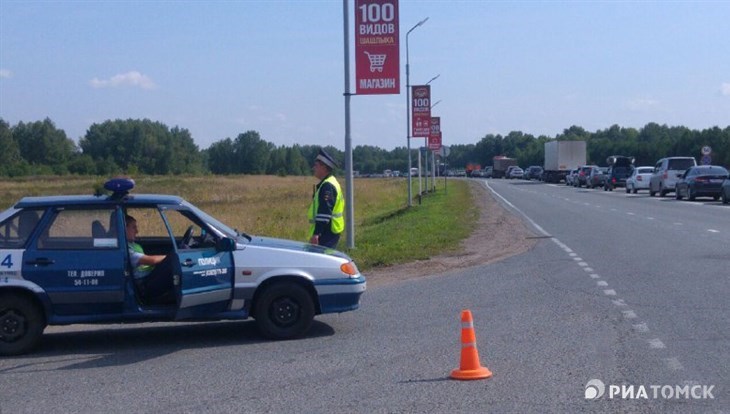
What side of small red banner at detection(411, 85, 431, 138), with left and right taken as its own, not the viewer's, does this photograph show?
front

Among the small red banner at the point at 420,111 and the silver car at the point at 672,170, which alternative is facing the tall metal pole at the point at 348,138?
the small red banner

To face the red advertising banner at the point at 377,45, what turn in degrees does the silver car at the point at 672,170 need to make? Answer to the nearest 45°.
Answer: approximately 135° to its left

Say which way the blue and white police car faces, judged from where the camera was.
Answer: facing to the right of the viewer

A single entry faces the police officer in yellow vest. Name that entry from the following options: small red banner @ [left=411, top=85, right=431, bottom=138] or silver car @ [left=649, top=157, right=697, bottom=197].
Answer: the small red banner

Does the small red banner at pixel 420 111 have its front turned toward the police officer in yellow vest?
yes

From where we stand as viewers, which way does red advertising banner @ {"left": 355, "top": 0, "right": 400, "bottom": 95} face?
facing the viewer

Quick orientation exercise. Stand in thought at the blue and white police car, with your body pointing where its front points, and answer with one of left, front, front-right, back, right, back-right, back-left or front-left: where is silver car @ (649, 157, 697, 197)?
front-left

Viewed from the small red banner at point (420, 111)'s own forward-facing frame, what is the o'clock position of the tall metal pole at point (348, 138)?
The tall metal pole is roughly at 12 o'clock from the small red banner.

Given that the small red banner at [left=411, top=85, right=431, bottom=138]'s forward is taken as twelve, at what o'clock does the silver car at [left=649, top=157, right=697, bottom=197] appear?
The silver car is roughly at 8 o'clock from the small red banner.

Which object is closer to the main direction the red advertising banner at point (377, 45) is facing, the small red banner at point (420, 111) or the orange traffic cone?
the orange traffic cone

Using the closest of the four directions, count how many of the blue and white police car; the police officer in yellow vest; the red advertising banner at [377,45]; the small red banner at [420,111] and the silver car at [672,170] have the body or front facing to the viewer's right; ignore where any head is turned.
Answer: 1

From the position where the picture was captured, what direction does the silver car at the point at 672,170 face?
facing away from the viewer and to the left of the viewer

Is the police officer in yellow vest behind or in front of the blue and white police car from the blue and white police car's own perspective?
in front
